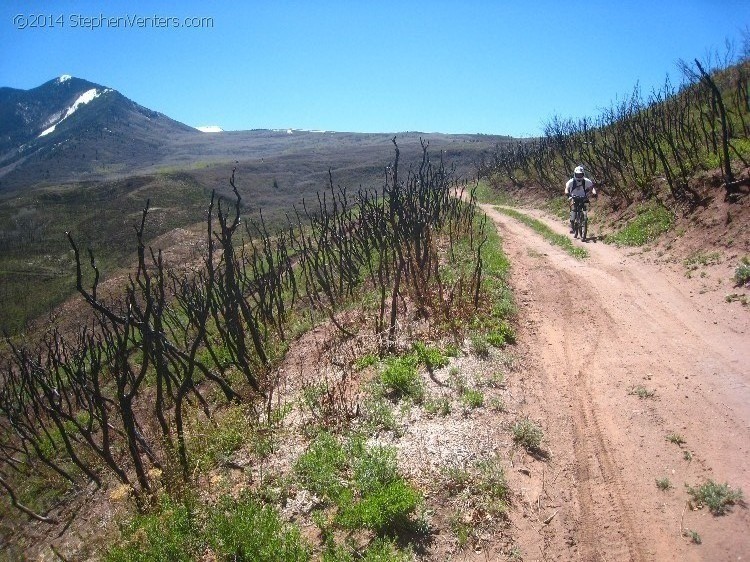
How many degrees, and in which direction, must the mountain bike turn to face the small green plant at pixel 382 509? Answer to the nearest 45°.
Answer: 0° — it already faces it

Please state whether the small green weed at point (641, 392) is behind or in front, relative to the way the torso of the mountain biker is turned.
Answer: in front

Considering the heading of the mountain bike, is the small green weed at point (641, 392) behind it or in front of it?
in front

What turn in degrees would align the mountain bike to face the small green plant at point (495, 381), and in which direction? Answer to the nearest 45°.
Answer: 0° — it already faces it

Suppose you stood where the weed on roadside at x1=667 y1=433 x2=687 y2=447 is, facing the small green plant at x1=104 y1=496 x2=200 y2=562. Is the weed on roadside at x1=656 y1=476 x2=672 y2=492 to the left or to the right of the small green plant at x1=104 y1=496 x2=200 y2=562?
left

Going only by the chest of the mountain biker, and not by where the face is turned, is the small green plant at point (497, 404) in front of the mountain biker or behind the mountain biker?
in front

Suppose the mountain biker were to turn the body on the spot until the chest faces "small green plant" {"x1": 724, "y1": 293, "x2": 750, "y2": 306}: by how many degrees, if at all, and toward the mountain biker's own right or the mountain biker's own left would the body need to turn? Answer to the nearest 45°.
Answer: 0° — they already face it
